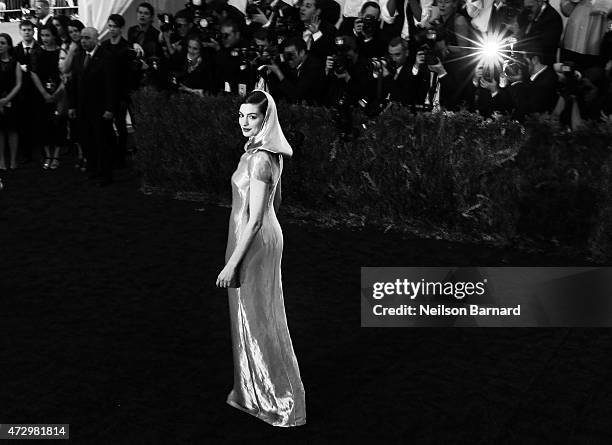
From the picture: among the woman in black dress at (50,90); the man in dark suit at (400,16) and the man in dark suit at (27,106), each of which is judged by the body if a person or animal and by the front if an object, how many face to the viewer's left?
0

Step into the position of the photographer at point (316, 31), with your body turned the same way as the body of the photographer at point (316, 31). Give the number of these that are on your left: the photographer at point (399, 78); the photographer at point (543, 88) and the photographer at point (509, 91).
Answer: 3

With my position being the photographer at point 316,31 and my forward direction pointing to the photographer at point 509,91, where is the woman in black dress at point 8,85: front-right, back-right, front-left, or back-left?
back-right

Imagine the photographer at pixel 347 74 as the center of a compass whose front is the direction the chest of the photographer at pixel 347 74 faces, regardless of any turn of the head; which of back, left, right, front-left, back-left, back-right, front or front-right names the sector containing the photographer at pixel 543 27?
back-left

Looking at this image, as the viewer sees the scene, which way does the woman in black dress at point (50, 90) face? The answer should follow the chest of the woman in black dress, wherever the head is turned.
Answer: toward the camera

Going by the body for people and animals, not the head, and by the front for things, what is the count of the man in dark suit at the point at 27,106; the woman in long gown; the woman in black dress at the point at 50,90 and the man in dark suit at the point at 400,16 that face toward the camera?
3

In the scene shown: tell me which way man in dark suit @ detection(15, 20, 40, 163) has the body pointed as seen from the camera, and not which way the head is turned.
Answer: toward the camera

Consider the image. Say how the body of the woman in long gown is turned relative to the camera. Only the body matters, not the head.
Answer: to the viewer's left

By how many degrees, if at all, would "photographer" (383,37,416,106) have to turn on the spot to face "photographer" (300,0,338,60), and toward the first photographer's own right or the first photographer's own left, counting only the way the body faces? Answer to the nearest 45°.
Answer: approximately 90° to the first photographer's own right

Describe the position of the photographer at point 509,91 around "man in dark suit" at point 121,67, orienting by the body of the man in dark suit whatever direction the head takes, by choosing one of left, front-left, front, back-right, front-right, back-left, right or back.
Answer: left

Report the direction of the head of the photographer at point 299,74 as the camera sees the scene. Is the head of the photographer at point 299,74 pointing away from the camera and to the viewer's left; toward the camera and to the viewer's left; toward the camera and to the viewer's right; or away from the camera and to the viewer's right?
toward the camera and to the viewer's left
